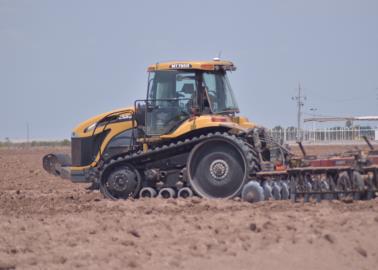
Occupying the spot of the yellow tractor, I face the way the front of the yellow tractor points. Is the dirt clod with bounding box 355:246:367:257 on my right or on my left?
on my left

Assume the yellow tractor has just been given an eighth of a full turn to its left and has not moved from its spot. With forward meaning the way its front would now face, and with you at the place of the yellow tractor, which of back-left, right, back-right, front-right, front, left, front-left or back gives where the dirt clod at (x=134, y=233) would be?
front-left

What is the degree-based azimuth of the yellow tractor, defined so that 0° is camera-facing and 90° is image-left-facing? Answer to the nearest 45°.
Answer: approximately 90°

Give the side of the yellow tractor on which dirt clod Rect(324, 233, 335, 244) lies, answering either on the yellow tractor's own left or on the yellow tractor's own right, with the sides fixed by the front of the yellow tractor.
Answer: on the yellow tractor's own left
